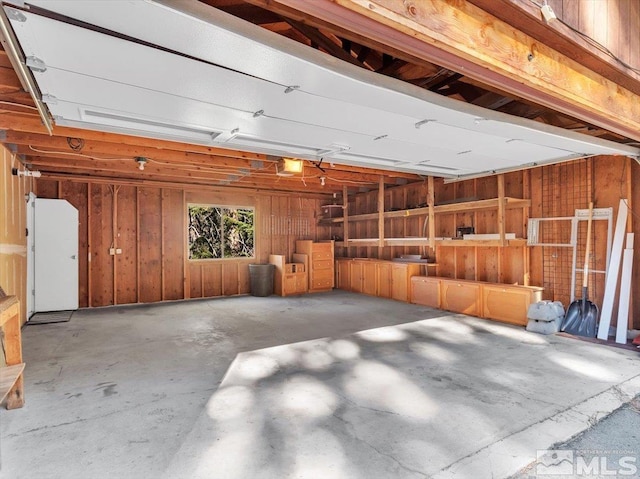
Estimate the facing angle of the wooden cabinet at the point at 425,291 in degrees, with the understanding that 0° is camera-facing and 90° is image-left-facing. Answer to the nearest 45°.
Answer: approximately 45°

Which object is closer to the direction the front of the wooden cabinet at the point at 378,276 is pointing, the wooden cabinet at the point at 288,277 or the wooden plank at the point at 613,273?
the wooden cabinet

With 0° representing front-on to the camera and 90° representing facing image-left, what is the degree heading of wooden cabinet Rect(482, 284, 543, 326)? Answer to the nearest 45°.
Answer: approximately 45°

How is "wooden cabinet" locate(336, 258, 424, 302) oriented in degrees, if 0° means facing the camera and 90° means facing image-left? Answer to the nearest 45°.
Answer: approximately 45°

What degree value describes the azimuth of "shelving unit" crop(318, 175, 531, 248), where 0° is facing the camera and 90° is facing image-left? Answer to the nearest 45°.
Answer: approximately 45°
